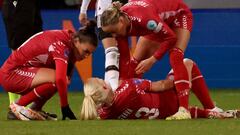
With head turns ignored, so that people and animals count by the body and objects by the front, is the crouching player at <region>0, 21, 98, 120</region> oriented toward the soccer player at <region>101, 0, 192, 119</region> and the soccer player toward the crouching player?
yes

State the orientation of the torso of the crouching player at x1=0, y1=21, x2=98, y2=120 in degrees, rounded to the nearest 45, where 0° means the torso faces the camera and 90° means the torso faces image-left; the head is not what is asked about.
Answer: approximately 270°

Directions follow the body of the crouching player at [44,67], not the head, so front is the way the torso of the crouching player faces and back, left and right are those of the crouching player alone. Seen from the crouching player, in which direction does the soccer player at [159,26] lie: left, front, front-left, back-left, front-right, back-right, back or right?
front

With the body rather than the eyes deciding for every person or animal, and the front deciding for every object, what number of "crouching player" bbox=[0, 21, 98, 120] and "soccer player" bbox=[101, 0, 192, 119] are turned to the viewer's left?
1

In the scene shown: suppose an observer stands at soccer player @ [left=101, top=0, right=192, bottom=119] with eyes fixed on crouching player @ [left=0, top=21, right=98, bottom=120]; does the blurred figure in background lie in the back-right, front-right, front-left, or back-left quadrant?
front-right

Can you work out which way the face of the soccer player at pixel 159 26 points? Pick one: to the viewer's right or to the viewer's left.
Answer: to the viewer's left

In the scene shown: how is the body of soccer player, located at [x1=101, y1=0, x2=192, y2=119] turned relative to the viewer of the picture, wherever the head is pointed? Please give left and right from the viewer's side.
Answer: facing to the left of the viewer

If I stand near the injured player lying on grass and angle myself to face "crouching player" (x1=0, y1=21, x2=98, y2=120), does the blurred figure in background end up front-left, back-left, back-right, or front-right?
front-right

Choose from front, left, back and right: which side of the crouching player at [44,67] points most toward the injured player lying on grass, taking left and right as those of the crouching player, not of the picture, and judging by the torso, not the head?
front

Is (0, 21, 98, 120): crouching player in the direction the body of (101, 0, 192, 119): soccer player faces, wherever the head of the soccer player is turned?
yes

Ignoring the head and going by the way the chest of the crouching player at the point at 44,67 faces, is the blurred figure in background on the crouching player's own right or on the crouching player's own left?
on the crouching player's own left

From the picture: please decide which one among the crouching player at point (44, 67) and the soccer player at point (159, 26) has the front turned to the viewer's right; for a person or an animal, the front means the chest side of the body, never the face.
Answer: the crouching player

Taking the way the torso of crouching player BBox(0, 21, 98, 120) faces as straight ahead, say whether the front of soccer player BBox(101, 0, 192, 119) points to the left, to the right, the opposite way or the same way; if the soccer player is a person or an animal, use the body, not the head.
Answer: the opposite way
